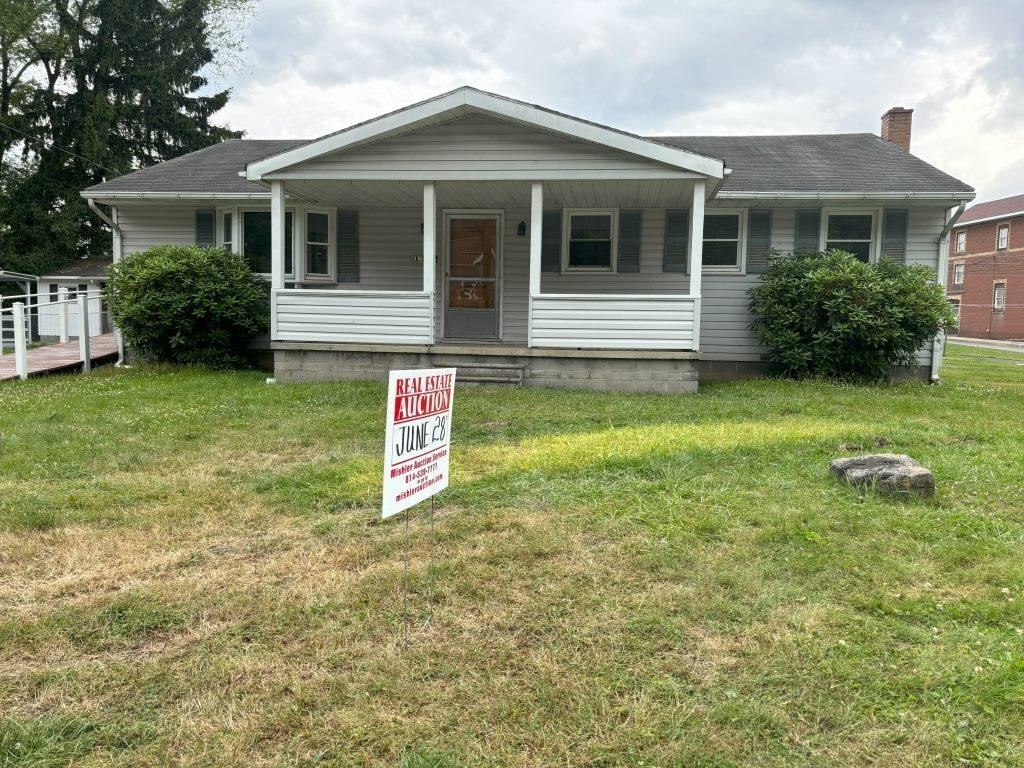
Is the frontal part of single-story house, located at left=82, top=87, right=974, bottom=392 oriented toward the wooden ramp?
no

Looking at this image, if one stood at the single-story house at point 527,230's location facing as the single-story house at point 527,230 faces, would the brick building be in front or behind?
behind

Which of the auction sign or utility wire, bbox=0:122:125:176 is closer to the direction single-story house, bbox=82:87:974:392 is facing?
the auction sign

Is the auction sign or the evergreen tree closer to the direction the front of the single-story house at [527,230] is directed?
the auction sign

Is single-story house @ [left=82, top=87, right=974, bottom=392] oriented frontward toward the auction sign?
yes

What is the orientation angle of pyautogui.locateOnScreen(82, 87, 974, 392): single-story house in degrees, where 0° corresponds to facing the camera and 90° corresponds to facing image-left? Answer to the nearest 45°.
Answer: approximately 0°

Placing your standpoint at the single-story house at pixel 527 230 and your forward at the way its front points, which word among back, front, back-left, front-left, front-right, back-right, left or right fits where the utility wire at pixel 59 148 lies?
back-right

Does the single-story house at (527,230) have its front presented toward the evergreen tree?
no

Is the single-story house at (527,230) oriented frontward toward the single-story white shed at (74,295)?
no

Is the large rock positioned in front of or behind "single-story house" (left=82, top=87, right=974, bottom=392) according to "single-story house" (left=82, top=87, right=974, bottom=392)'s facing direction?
in front
